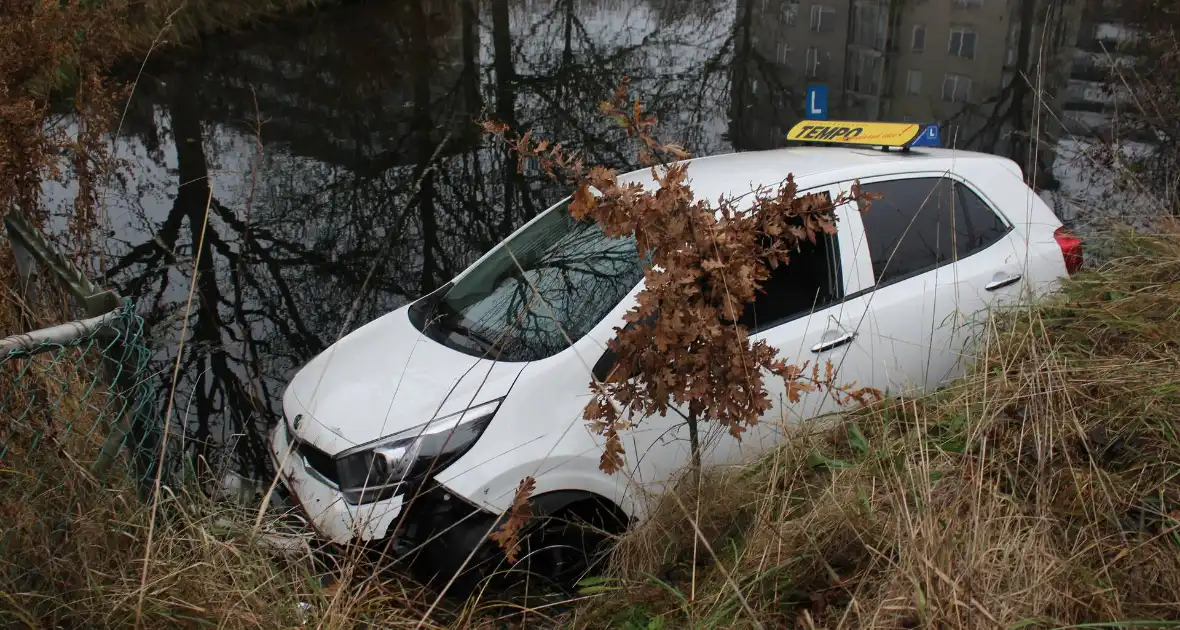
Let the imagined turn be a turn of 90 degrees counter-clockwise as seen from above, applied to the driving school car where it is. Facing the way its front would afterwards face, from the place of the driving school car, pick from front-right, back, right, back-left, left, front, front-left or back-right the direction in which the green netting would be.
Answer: right

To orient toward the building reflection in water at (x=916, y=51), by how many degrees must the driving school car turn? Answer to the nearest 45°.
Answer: approximately 135° to its right

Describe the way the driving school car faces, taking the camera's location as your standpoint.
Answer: facing the viewer and to the left of the viewer

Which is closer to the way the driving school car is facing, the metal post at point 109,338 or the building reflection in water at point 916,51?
the metal post

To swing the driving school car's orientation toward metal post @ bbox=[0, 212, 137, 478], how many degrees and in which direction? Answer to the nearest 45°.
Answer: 0° — it already faces it
